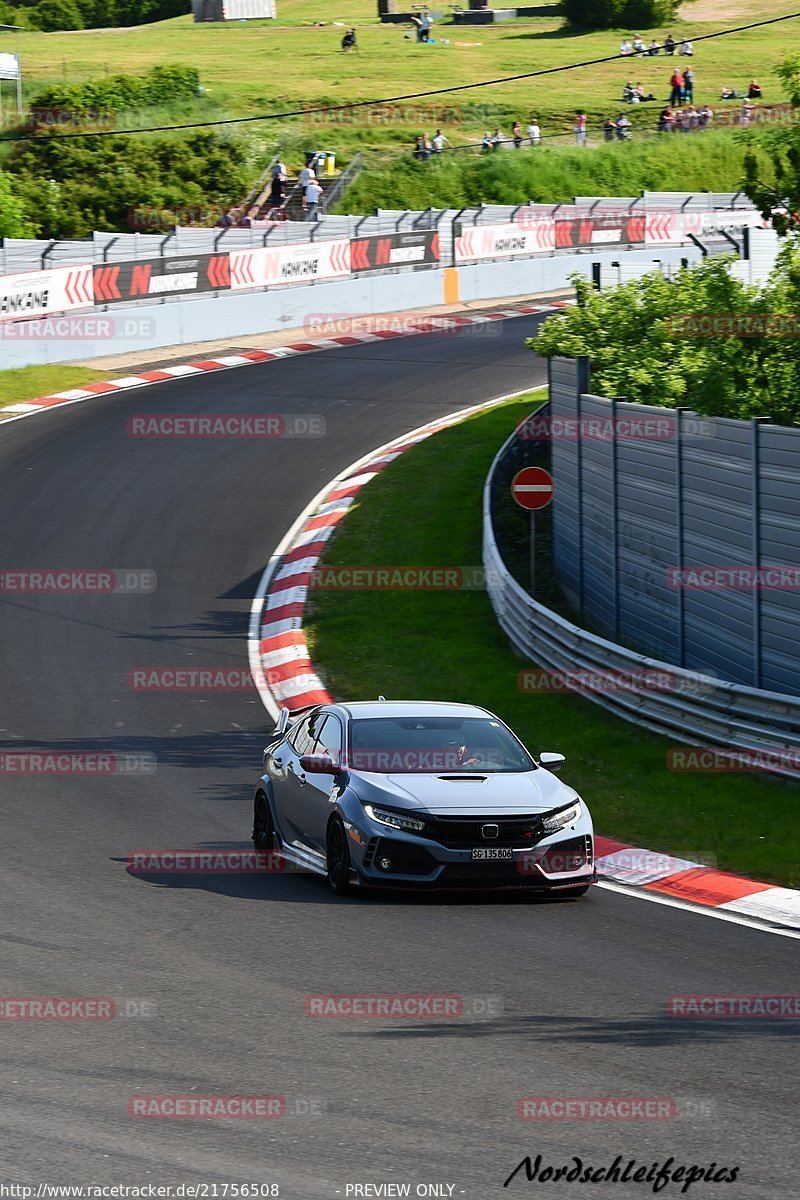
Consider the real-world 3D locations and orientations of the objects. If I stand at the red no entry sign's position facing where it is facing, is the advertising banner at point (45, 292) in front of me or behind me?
behind

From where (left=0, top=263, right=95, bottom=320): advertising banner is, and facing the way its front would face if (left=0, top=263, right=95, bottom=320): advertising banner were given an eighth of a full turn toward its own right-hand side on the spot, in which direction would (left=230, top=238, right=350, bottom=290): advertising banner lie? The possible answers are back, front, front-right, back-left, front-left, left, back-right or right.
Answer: back

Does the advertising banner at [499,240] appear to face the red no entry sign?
yes

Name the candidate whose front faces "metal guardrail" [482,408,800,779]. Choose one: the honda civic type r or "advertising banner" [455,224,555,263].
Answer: the advertising banner

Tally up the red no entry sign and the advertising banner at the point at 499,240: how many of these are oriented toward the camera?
2

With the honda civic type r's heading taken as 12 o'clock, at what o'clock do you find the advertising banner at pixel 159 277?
The advertising banner is roughly at 7 o'clock from the honda civic type r.

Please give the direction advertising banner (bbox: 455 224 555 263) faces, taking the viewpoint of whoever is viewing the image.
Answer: facing the viewer

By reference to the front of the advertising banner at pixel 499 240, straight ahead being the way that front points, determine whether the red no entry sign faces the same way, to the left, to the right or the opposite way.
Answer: the same way

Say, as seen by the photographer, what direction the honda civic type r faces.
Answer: facing the viewer and to the right of the viewer

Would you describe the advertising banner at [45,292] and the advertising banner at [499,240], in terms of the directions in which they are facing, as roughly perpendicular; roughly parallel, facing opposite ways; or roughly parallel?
roughly parallel

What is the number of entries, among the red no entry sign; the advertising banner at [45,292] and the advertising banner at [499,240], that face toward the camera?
3

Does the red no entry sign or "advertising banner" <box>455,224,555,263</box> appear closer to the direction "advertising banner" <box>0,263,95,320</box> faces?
the red no entry sign

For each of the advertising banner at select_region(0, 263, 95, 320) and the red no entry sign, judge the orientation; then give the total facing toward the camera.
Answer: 2

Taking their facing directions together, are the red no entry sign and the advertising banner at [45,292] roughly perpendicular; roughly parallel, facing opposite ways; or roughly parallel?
roughly parallel

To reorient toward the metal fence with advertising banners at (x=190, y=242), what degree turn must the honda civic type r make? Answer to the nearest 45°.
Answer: approximately 135° to its left
